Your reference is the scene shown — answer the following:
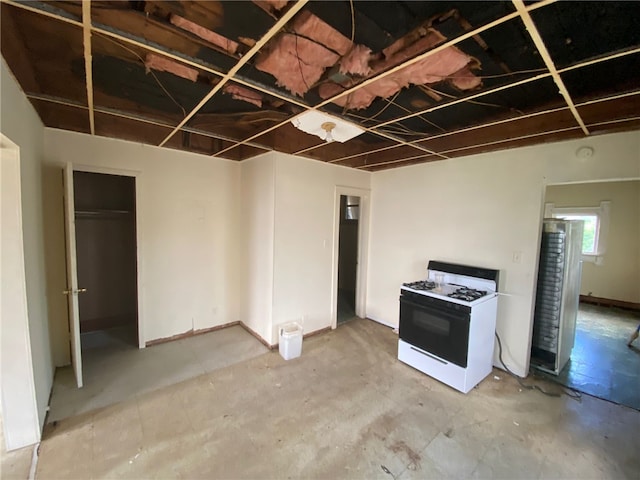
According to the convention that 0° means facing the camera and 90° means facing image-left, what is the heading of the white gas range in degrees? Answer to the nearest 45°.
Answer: approximately 45°

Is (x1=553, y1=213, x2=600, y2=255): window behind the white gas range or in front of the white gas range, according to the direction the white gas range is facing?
behind

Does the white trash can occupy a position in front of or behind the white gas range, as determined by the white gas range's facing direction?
in front
